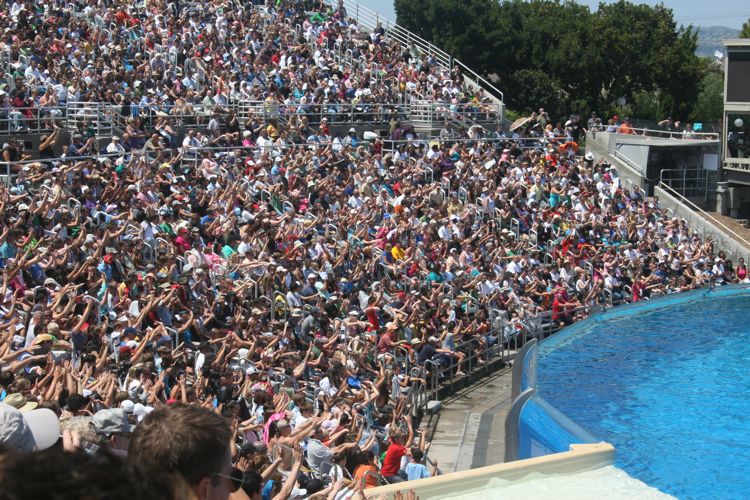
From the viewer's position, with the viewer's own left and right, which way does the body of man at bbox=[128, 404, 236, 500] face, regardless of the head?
facing away from the viewer and to the right of the viewer

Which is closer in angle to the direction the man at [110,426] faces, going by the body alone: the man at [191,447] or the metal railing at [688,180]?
the metal railing

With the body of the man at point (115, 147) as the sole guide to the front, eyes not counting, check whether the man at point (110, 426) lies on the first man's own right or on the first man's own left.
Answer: on the first man's own right

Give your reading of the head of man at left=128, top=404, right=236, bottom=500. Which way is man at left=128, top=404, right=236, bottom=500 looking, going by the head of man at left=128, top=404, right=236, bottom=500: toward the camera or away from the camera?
away from the camera

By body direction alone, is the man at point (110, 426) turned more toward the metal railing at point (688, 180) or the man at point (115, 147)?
the metal railing

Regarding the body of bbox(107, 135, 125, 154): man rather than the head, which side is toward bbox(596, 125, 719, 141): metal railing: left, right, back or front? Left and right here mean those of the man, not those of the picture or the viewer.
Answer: left

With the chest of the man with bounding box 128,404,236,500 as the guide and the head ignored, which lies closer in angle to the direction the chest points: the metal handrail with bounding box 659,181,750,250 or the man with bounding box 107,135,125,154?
the metal handrail

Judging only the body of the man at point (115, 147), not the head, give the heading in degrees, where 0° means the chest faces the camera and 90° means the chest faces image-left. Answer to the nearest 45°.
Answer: approximately 315°

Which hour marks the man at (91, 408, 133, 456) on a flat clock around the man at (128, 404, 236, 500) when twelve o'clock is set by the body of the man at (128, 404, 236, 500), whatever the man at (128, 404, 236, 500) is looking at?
the man at (91, 408, 133, 456) is roughly at 10 o'clock from the man at (128, 404, 236, 500).
